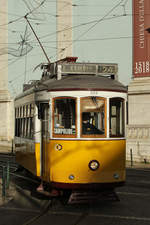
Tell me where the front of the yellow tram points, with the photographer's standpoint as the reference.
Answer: facing the viewer and to the right of the viewer

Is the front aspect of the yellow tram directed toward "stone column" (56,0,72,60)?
no

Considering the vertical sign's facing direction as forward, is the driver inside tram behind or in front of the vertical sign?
in front

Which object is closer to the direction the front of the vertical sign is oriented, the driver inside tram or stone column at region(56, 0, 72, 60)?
the driver inside tram

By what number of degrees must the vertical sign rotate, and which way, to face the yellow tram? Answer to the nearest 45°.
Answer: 0° — it already faces it

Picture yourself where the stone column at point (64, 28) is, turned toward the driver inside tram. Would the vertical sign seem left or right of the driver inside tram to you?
left

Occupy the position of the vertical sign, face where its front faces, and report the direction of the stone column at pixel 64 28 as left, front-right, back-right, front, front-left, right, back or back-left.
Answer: back-right

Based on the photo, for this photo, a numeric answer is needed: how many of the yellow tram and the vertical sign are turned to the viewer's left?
0

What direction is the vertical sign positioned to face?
toward the camera

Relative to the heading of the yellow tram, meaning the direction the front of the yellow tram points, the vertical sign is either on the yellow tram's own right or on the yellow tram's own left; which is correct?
on the yellow tram's own left

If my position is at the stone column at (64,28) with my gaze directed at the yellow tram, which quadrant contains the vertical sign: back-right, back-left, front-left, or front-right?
front-left
